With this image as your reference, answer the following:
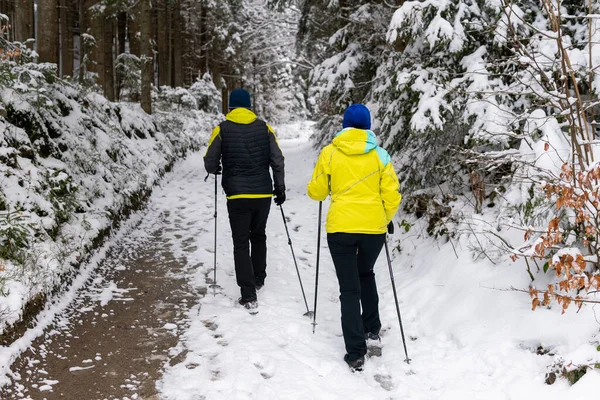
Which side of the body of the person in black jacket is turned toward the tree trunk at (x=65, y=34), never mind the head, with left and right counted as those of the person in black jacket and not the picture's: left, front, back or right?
front

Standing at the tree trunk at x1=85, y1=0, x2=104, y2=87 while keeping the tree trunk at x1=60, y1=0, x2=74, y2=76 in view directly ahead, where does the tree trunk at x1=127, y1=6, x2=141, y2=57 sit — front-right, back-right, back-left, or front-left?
front-right

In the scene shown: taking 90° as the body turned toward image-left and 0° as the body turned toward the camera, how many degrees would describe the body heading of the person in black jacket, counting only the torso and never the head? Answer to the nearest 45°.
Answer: approximately 180°

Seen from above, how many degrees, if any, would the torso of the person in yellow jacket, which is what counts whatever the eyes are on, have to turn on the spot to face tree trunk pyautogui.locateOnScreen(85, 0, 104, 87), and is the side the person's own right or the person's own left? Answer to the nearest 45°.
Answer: approximately 45° to the person's own left

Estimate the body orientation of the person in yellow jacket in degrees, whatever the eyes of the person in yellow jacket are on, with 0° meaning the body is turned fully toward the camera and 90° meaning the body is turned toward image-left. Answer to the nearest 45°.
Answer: approximately 180°

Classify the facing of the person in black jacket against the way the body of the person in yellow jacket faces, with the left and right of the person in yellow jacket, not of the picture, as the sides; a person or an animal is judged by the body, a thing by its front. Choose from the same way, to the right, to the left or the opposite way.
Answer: the same way

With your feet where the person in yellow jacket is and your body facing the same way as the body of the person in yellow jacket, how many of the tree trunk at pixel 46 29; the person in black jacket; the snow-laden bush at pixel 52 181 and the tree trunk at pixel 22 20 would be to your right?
0

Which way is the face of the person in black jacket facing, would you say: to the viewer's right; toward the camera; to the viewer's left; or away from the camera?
away from the camera

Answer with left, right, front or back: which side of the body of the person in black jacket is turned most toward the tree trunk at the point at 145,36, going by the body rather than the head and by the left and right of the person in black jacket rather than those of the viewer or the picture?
front

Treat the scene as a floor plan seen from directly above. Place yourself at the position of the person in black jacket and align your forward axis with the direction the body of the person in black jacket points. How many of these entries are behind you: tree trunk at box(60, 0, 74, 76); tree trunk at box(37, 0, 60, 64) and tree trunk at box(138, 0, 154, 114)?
0

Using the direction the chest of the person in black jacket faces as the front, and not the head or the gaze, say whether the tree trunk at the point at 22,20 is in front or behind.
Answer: in front

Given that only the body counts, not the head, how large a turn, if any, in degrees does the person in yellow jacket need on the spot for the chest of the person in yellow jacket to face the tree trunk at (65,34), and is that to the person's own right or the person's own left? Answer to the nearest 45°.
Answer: approximately 45° to the person's own left

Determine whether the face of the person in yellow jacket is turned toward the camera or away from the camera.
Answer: away from the camera

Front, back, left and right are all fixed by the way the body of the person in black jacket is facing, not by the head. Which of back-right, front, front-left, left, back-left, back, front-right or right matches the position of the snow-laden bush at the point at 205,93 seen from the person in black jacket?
front

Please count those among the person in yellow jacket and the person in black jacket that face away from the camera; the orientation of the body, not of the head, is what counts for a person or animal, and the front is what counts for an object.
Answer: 2
